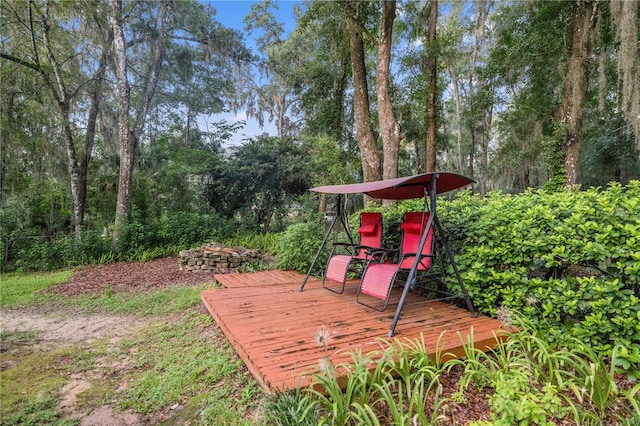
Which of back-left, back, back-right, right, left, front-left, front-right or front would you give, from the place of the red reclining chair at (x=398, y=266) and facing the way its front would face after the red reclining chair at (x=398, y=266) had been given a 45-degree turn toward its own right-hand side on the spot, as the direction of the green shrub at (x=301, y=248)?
front-right

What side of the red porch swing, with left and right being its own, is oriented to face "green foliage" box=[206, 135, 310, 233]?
right

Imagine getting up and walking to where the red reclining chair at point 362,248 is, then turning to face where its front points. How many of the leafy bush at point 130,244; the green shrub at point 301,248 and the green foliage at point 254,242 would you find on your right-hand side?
3

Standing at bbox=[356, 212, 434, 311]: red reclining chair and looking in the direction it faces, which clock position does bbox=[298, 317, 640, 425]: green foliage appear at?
The green foliage is roughly at 10 o'clock from the red reclining chair.

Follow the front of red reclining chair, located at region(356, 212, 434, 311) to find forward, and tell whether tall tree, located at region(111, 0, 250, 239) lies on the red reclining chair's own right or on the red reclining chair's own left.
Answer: on the red reclining chair's own right

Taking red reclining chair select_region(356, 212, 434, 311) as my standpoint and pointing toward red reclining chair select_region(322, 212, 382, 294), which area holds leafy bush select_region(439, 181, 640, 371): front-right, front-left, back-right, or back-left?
back-right

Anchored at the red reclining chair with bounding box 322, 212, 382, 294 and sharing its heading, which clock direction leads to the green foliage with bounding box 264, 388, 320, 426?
The green foliage is roughly at 11 o'clock from the red reclining chair.

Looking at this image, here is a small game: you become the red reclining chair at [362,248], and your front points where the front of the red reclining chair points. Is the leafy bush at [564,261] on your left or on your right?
on your left

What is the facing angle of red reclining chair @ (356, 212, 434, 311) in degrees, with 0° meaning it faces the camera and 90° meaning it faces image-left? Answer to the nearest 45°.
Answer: approximately 45°

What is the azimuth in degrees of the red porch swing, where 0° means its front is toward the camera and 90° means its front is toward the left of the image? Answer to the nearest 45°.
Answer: approximately 45°

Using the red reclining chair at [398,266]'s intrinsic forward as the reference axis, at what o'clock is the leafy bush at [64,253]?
The leafy bush is roughly at 2 o'clock from the red reclining chair.
